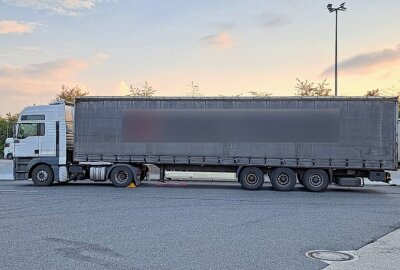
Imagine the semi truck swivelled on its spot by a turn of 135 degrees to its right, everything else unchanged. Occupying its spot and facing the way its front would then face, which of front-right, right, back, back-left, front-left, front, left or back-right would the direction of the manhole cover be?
back-right

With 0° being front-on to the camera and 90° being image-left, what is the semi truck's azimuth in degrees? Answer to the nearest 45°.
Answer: approximately 90°
